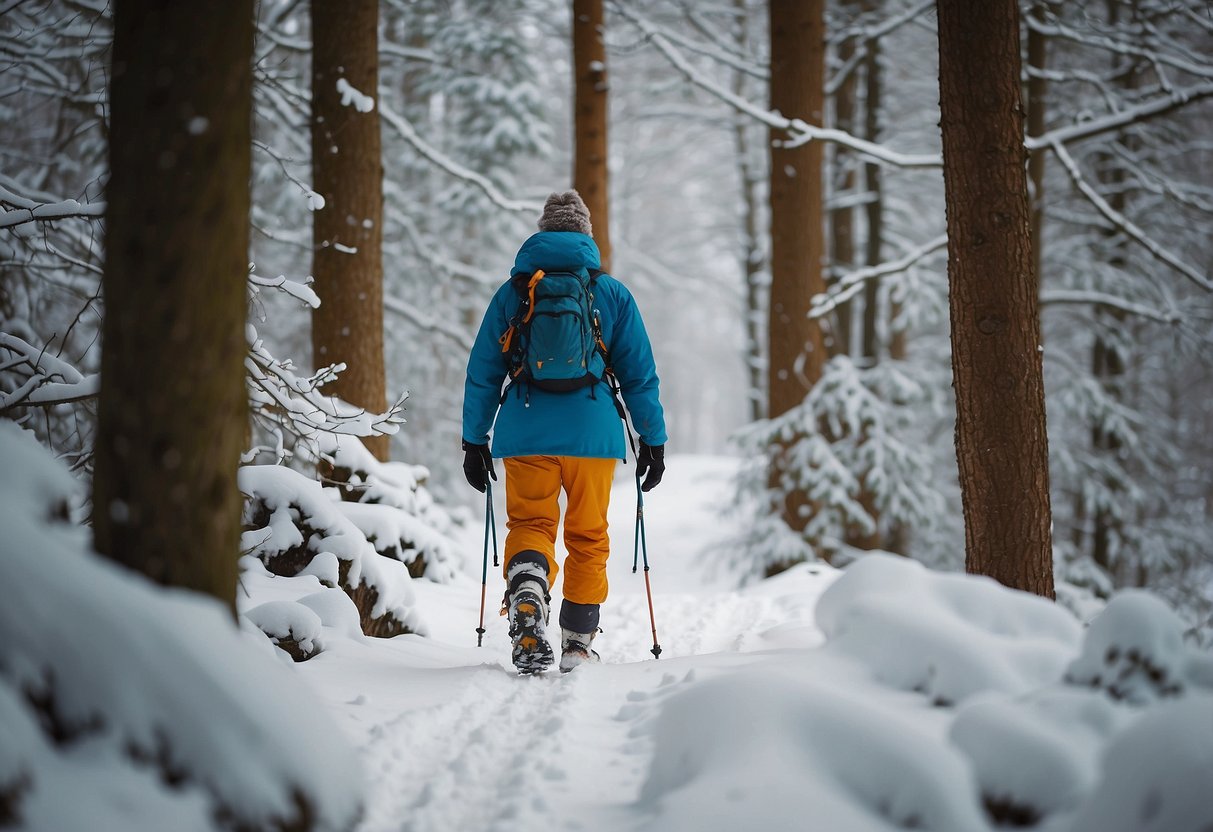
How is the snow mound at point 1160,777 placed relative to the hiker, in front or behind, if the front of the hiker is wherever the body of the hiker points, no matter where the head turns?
behind

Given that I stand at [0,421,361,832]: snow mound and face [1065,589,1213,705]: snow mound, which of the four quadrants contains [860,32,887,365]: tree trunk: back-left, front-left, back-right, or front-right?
front-left

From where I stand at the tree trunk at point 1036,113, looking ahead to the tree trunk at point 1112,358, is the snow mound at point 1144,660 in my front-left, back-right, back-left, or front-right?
back-right

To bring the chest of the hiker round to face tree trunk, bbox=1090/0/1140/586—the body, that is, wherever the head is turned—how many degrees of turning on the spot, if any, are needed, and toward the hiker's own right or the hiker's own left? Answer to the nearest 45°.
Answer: approximately 45° to the hiker's own right

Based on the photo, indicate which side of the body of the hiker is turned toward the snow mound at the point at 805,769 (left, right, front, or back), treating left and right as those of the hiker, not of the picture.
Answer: back

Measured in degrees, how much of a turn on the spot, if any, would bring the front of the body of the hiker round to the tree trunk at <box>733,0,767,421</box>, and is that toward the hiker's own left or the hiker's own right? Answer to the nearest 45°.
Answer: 0° — they already face it

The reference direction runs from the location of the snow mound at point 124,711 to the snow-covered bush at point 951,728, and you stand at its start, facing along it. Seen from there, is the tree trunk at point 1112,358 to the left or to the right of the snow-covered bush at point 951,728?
left

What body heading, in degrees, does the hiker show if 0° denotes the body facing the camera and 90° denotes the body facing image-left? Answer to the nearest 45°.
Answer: approximately 180°

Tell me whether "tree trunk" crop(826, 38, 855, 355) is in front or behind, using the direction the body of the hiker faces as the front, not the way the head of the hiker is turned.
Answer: in front

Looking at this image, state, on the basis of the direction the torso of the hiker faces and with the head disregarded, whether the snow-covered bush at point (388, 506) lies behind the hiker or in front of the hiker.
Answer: in front

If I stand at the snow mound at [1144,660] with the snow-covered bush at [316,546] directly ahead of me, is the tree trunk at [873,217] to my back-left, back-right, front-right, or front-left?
front-right
